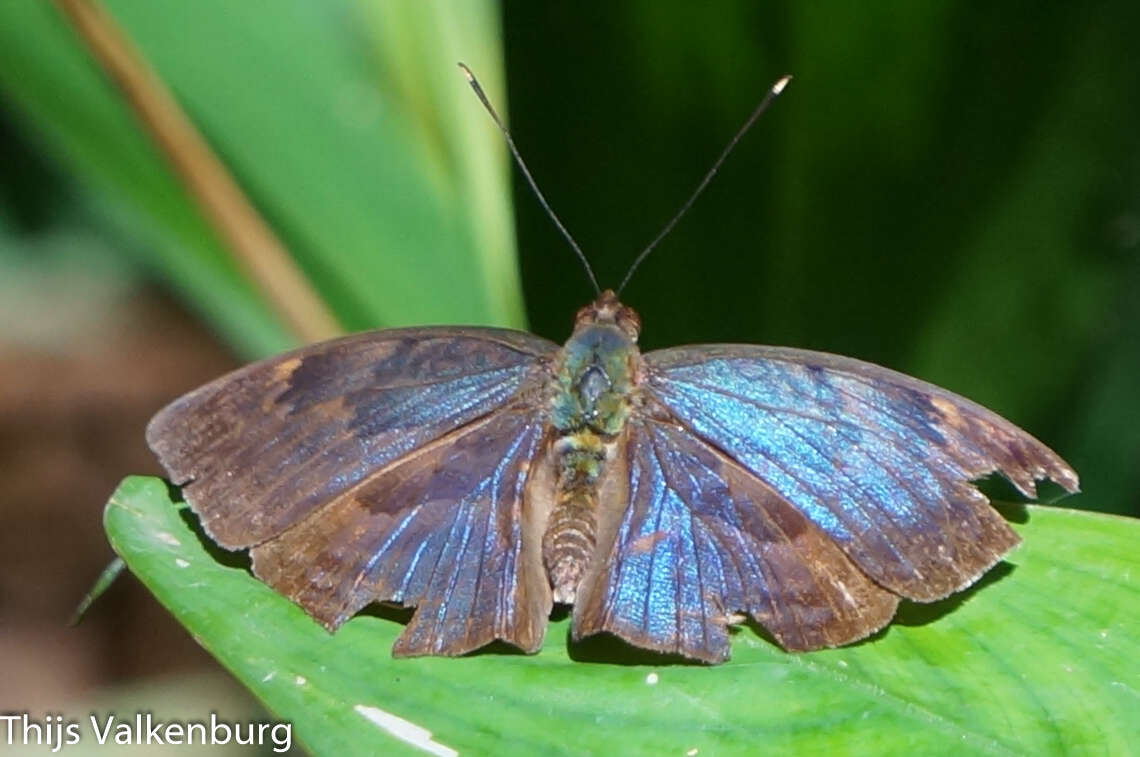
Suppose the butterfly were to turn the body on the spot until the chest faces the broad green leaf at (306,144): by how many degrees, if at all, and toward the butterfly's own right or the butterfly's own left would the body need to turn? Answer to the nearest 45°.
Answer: approximately 45° to the butterfly's own left

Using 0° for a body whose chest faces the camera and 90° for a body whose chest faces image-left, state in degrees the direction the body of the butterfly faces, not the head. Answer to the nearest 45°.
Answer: approximately 180°
